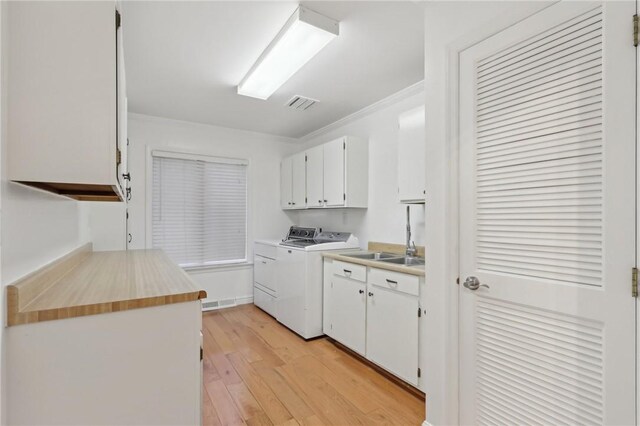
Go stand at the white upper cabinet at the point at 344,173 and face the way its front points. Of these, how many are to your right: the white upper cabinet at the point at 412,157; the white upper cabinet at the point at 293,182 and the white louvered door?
1

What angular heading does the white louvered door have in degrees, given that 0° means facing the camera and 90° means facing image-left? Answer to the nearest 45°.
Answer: approximately 45°

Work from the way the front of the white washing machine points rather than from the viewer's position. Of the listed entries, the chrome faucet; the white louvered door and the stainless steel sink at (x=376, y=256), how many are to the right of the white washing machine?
0

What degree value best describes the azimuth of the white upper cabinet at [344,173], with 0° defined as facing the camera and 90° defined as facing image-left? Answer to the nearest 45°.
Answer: approximately 45°

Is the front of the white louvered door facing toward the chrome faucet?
no

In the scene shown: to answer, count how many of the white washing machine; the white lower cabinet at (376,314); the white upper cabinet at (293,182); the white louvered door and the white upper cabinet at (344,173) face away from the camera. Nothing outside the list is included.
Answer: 0

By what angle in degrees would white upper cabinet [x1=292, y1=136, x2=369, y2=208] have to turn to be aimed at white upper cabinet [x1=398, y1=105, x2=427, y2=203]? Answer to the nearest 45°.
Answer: approximately 90° to its left

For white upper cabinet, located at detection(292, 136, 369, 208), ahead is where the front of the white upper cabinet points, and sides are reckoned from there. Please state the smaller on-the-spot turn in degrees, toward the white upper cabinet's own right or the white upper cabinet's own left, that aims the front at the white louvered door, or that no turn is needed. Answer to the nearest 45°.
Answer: approximately 45° to the white upper cabinet's own left

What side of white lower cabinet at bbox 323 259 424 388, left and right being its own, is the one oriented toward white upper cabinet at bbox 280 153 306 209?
right

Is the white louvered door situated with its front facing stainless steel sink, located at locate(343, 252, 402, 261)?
no

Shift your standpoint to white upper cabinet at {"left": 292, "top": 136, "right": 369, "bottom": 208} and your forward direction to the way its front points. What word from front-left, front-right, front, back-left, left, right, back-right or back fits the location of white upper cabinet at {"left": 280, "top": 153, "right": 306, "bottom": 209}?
right

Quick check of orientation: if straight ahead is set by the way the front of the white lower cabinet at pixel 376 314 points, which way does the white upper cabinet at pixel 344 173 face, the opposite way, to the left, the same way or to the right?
the same way

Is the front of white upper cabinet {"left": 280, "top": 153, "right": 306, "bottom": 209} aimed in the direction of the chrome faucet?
no

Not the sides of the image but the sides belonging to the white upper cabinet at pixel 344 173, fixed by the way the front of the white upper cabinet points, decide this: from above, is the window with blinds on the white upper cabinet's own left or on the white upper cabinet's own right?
on the white upper cabinet's own right

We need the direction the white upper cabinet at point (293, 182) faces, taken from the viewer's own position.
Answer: facing the viewer and to the left of the viewer

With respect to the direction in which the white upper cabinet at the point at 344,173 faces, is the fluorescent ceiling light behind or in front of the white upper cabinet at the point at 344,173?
in front

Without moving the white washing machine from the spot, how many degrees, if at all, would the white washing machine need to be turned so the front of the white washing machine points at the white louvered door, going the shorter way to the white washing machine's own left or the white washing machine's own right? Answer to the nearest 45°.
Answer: approximately 90° to the white washing machine's own left
